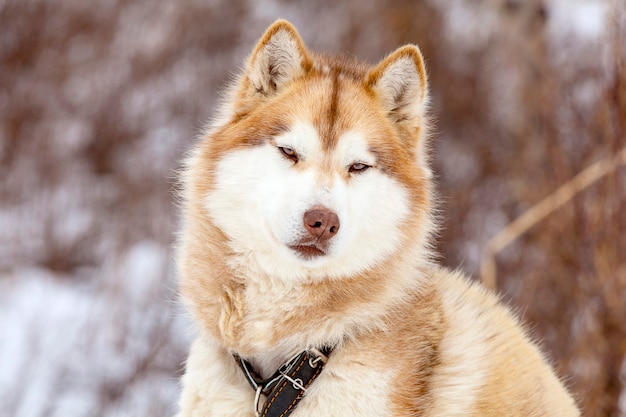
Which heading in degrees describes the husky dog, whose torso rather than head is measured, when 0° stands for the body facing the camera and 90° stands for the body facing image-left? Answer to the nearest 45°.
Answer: approximately 45°

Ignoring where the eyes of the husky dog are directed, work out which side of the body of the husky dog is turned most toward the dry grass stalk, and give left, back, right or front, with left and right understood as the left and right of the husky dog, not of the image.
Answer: back
